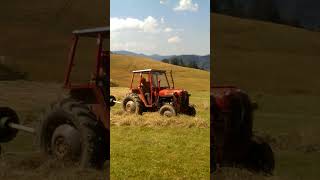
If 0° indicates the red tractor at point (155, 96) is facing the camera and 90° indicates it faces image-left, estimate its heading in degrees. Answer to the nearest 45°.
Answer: approximately 315°
